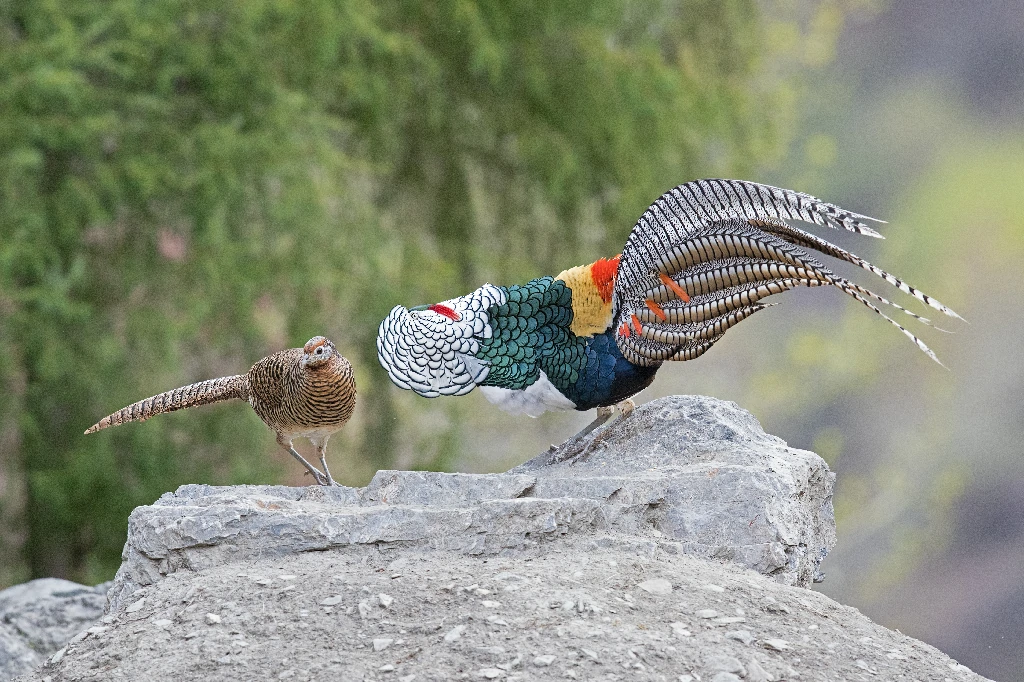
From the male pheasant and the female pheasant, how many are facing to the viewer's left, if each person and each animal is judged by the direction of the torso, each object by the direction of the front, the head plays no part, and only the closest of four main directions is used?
1

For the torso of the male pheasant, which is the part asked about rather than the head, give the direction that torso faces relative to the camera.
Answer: to the viewer's left

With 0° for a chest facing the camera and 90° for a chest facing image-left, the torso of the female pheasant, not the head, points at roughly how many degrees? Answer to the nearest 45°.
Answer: approximately 315°

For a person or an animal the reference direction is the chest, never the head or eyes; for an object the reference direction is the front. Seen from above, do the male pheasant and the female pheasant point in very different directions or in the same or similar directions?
very different directions

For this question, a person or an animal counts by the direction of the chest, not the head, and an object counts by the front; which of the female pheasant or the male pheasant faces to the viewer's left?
the male pheasant
